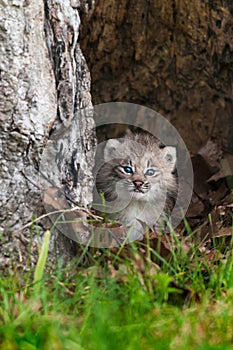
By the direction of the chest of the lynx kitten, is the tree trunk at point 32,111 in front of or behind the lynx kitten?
in front

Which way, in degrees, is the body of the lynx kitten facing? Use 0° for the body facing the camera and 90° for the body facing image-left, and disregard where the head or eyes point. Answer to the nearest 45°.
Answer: approximately 0°
